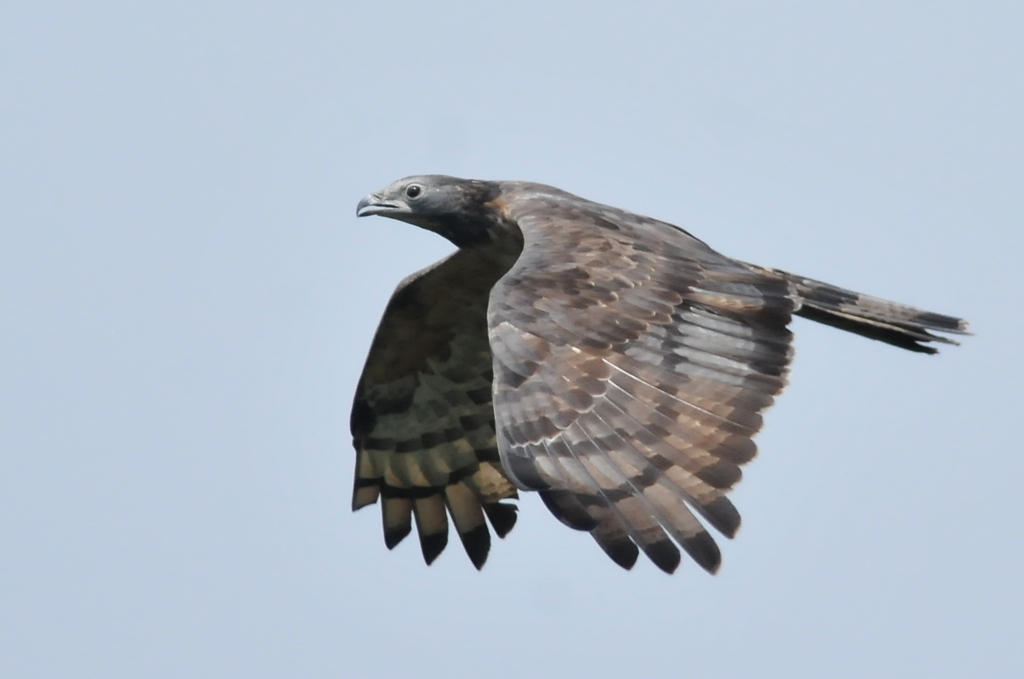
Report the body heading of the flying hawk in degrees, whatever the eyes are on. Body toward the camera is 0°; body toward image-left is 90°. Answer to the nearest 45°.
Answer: approximately 90°
